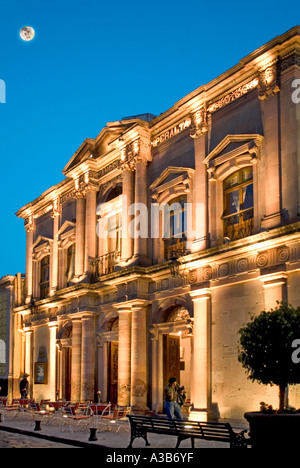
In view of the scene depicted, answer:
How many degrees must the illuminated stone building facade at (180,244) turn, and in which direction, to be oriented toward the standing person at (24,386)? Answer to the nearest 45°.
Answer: approximately 90° to its right

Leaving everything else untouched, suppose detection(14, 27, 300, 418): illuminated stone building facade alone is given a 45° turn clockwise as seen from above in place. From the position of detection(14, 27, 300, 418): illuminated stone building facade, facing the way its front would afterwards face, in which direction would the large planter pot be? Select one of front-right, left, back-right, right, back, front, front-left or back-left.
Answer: left

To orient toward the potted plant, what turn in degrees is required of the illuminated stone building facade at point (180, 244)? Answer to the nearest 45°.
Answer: approximately 45° to its left

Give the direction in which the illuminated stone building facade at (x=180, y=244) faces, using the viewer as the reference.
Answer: facing the viewer and to the left of the viewer
